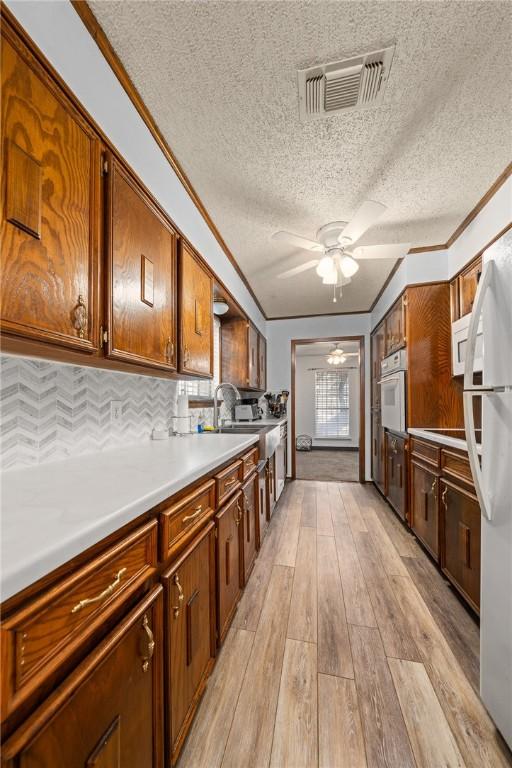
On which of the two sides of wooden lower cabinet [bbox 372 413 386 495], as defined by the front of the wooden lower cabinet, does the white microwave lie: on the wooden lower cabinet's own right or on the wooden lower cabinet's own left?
on the wooden lower cabinet's own left

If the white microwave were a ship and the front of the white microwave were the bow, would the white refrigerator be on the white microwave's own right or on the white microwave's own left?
on the white microwave's own left

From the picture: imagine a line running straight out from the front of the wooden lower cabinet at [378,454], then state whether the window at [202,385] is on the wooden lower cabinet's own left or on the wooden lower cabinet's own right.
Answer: on the wooden lower cabinet's own left

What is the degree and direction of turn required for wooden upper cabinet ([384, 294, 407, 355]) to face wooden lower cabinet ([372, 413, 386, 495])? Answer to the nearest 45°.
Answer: approximately 90° to its right

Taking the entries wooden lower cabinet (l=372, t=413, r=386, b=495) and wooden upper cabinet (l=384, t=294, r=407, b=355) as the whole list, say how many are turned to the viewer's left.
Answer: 2

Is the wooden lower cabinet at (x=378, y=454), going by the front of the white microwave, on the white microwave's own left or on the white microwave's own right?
on the white microwave's own right

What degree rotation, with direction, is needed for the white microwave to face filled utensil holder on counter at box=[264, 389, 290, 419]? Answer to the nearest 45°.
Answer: approximately 90° to its right

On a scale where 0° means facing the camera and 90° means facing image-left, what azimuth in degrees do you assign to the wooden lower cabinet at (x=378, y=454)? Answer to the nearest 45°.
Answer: approximately 90°

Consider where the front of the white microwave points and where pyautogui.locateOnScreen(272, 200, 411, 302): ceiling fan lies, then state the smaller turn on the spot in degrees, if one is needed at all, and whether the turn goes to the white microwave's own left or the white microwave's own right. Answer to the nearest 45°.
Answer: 0° — it already faces it

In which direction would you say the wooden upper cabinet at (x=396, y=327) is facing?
to the viewer's left
